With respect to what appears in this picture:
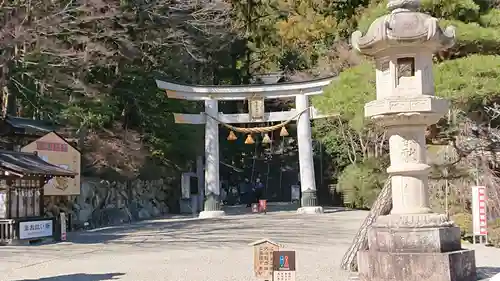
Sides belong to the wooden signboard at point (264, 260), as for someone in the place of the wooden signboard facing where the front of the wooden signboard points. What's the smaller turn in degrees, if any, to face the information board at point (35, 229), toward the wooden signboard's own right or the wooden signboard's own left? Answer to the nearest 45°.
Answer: approximately 135° to the wooden signboard's own right

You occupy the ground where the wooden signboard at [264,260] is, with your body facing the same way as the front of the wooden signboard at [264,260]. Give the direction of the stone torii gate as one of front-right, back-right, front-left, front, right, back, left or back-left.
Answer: back

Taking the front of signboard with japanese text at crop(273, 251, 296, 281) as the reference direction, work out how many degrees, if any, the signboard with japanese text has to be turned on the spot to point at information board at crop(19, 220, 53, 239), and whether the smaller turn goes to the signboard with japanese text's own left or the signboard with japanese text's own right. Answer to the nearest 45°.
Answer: approximately 135° to the signboard with japanese text's own right

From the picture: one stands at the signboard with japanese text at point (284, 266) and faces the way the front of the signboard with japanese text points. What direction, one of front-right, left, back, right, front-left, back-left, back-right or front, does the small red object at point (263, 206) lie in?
back

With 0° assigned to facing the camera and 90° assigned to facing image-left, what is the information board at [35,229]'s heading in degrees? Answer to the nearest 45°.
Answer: approximately 0°

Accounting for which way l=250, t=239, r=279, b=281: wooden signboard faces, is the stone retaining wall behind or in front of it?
behind

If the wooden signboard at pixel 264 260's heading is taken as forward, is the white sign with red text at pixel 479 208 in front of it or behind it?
behind
